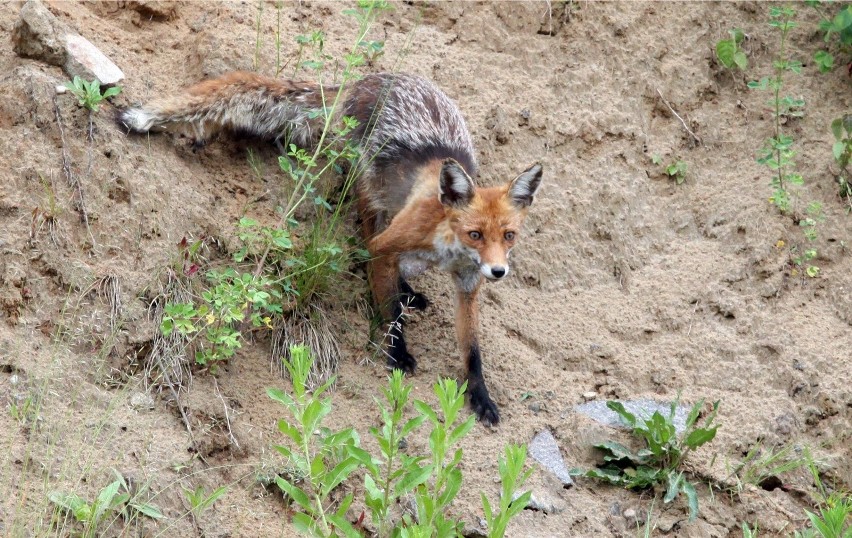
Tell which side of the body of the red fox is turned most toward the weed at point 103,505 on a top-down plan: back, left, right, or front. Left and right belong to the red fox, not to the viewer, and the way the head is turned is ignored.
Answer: right

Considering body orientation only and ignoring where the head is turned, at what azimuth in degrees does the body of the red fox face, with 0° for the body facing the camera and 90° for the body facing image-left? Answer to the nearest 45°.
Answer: approximately 315°

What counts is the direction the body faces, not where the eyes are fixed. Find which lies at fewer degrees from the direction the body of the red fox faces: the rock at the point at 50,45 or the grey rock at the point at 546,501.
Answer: the grey rock

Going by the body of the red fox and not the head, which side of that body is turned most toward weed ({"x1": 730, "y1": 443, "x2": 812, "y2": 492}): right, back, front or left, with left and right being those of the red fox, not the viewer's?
front

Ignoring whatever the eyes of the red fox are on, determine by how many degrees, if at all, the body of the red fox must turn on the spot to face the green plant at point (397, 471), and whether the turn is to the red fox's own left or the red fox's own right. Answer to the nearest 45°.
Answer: approximately 45° to the red fox's own right

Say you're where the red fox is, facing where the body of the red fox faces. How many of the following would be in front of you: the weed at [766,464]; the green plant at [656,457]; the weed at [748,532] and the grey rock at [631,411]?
4

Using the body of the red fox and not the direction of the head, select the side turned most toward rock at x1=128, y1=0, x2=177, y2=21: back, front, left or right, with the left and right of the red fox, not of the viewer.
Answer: back

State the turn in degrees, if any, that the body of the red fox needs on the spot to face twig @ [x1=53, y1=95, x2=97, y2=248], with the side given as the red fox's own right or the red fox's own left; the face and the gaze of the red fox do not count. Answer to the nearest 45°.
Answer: approximately 135° to the red fox's own right

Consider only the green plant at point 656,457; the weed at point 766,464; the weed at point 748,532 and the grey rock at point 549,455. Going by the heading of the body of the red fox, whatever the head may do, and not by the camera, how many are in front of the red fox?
4

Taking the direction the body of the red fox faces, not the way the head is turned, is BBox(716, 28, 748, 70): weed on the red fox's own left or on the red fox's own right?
on the red fox's own left

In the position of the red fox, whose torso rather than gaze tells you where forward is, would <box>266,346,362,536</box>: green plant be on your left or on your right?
on your right

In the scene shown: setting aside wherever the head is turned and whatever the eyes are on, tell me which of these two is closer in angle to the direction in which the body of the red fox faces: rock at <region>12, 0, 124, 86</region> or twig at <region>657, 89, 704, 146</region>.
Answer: the twig

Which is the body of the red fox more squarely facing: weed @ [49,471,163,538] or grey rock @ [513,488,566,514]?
the grey rock

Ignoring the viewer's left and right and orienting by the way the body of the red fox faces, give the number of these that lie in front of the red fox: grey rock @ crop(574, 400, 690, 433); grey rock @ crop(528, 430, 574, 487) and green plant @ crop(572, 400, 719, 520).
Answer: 3

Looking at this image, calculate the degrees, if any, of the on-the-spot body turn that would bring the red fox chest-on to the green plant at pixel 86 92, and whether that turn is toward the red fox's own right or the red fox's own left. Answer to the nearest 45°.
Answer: approximately 135° to the red fox's own right

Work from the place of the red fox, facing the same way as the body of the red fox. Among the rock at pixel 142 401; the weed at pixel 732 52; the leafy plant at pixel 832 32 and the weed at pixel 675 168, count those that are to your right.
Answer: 1

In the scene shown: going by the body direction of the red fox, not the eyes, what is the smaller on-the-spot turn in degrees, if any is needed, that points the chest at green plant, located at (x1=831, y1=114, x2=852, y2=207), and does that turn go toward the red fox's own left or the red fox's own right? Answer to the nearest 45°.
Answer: approximately 45° to the red fox's own left
